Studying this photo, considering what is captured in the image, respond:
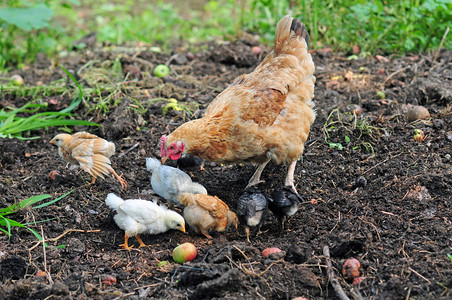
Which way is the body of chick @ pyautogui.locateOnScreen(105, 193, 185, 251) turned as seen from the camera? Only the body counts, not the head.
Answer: to the viewer's right

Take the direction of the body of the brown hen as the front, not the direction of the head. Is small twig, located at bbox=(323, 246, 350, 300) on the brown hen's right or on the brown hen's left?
on the brown hen's left

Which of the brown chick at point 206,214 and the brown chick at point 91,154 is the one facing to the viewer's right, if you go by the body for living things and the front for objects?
the brown chick at point 206,214

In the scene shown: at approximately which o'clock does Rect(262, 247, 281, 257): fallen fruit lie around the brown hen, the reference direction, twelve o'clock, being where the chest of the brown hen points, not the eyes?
The fallen fruit is roughly at 9 o'clock from the brown hen.

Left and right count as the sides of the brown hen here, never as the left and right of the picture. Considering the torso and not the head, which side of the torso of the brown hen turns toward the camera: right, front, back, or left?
left

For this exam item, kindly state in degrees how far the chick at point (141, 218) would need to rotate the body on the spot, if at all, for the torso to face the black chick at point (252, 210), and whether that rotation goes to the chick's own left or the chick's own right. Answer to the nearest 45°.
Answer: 0° — it already faces it

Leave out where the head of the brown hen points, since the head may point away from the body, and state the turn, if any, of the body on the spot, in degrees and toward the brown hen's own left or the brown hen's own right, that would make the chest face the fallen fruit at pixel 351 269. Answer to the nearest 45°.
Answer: approximately 90° to the brown hen's own left

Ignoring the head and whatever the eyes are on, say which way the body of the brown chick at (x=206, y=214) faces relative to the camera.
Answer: to the viewer's right

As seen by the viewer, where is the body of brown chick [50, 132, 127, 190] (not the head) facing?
to the viewer's left
